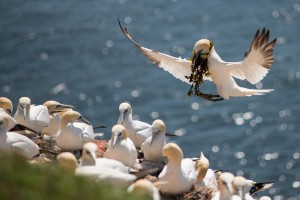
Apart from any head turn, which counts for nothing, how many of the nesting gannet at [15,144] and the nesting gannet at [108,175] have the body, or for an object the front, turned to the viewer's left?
2

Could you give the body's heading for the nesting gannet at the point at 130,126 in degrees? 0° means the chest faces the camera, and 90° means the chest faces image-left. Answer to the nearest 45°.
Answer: approximately 45°

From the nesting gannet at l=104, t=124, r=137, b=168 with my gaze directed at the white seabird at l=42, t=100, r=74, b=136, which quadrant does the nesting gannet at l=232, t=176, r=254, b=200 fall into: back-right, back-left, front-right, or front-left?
back-right

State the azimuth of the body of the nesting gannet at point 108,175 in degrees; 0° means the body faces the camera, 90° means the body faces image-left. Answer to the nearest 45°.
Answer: approximately 90°

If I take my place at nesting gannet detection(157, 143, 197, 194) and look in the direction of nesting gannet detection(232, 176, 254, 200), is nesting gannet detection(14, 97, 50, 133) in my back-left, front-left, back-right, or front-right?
back-left

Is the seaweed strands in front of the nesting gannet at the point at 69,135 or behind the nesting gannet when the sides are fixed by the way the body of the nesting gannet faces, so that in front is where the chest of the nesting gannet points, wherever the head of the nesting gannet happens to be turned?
behind

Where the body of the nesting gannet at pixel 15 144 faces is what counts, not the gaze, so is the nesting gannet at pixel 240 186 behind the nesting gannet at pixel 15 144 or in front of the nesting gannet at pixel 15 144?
behind

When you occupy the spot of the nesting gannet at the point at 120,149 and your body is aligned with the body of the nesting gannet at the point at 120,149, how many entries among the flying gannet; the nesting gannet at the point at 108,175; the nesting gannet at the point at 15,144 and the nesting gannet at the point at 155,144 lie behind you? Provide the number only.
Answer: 2
